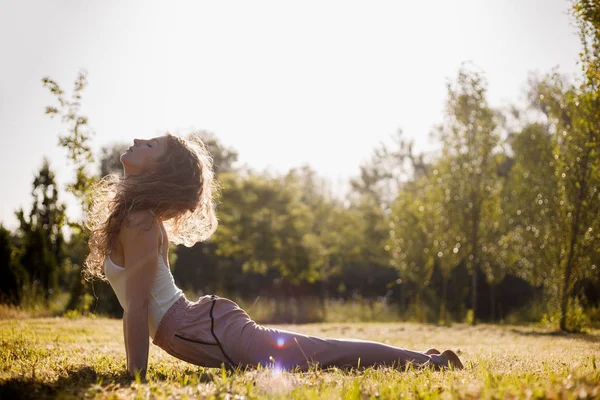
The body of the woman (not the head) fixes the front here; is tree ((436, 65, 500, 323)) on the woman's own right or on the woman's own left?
on the woman's own right

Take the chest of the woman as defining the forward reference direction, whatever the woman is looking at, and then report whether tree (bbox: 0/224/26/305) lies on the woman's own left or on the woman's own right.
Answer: on the woman's own right

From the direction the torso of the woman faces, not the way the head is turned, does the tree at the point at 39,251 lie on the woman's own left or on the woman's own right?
on the woman's own right

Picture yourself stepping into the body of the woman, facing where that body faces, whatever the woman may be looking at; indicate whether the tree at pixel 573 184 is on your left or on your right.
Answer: on your right

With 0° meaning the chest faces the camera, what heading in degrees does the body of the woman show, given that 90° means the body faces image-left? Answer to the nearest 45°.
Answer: approximately 90°
